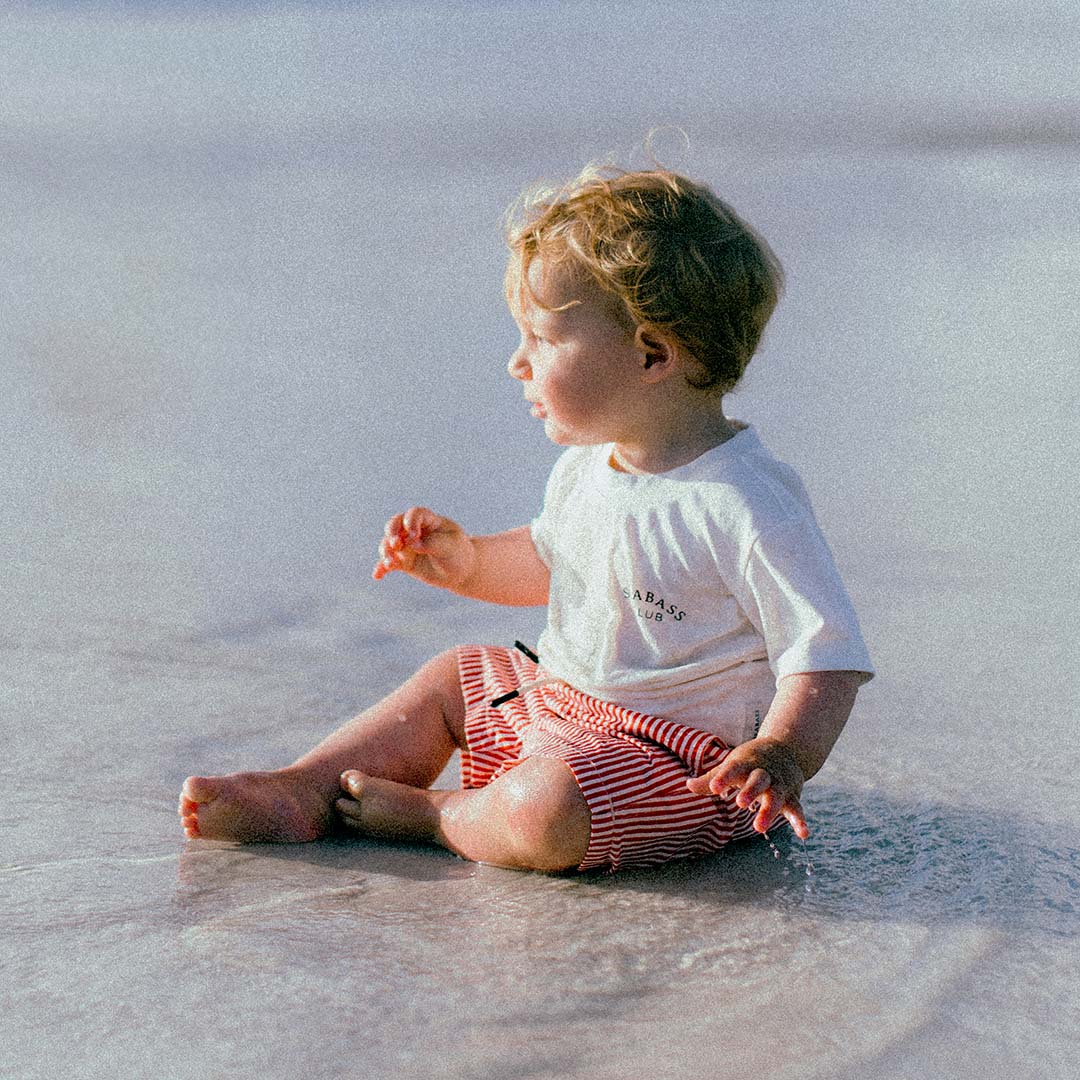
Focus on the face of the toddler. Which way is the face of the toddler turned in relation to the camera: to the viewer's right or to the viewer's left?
to the viewer's left

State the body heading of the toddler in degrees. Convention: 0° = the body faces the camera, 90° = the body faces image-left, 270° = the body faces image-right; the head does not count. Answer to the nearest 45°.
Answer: approximately 45°
